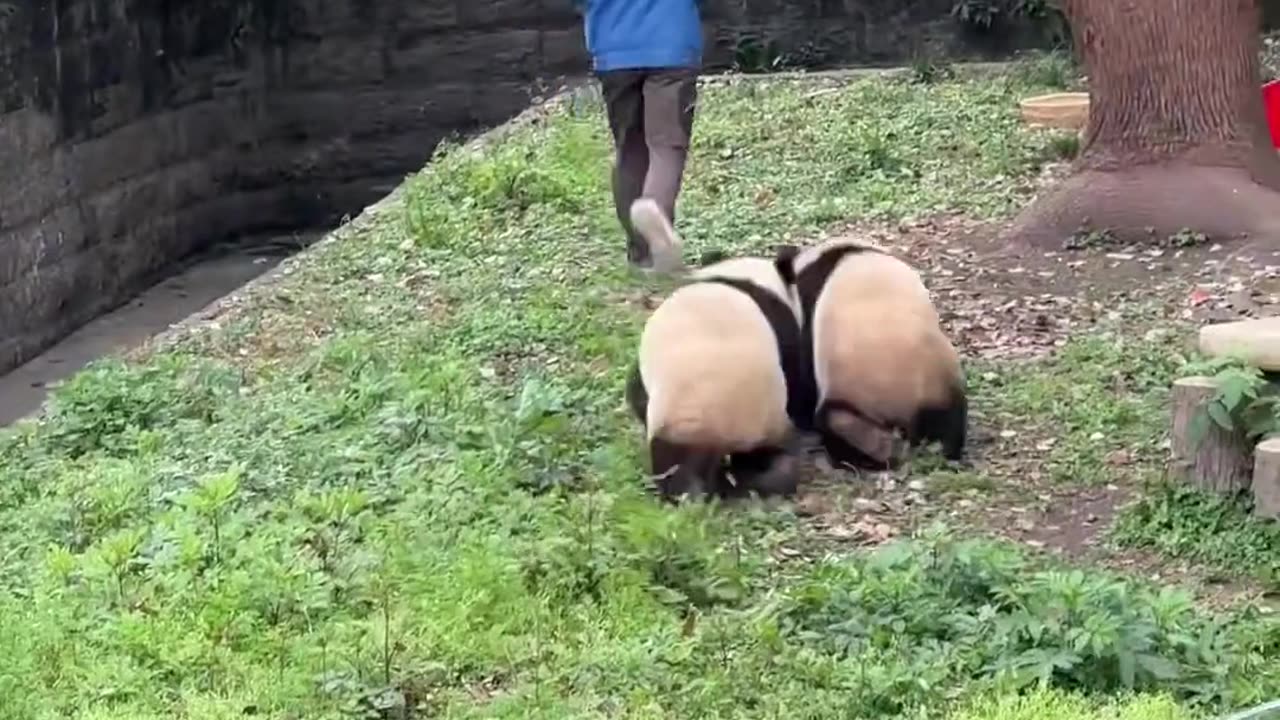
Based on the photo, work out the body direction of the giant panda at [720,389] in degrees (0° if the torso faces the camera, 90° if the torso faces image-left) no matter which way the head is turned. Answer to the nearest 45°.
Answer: approximately 180°

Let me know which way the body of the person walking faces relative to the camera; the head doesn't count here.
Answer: away from the camera

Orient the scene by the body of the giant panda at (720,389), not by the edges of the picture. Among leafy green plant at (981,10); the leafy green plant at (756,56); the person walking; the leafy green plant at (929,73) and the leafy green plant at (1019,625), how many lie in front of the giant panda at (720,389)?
4

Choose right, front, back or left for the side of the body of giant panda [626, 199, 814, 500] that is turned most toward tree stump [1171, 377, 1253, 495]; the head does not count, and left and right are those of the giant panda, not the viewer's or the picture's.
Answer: right

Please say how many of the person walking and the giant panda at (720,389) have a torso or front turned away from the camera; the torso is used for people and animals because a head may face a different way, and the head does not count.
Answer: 2

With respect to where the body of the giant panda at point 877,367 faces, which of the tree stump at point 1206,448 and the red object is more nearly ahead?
the red object

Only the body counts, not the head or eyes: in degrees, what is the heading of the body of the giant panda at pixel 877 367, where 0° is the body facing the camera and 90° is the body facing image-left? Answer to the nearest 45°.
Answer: approximately 135°

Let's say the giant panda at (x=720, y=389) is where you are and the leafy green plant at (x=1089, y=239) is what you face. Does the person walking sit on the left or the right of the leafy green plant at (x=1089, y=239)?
left

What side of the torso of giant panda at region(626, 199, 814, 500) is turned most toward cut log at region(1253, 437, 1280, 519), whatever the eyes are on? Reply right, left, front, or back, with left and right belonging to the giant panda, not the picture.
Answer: right

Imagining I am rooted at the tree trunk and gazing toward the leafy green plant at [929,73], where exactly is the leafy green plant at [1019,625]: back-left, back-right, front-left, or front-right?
back-left
